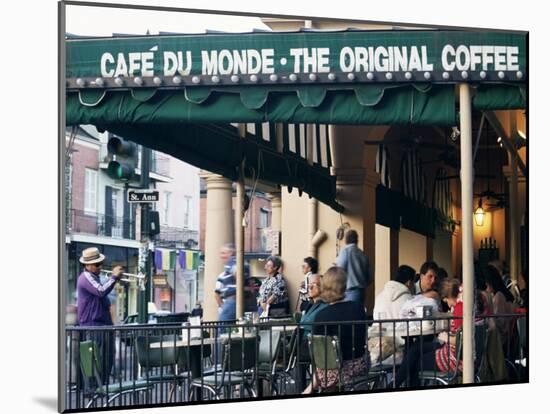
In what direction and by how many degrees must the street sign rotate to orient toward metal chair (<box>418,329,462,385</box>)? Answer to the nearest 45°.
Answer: approximately 90° to its left

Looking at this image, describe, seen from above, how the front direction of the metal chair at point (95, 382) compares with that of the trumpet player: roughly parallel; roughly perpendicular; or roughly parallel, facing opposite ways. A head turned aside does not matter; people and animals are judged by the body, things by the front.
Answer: roughly parallel

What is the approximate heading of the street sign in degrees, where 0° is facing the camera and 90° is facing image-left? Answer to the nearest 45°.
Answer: approximately 0°

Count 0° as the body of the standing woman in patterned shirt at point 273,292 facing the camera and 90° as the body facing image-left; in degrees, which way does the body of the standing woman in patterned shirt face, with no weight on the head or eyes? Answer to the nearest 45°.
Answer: approximately 45°

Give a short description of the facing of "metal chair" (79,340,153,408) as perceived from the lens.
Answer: facing to the right of the viewer

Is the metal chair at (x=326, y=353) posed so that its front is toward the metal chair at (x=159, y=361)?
no

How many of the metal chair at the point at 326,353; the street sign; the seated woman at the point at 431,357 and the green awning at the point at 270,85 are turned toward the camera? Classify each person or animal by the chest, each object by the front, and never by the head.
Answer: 2

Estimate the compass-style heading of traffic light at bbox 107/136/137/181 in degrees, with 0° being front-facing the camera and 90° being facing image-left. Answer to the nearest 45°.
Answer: approximately 45°

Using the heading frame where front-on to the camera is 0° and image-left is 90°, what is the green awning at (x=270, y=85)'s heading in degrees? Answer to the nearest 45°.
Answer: approximately 0°

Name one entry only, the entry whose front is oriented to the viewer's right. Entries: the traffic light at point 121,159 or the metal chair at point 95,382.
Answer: the metal chair
